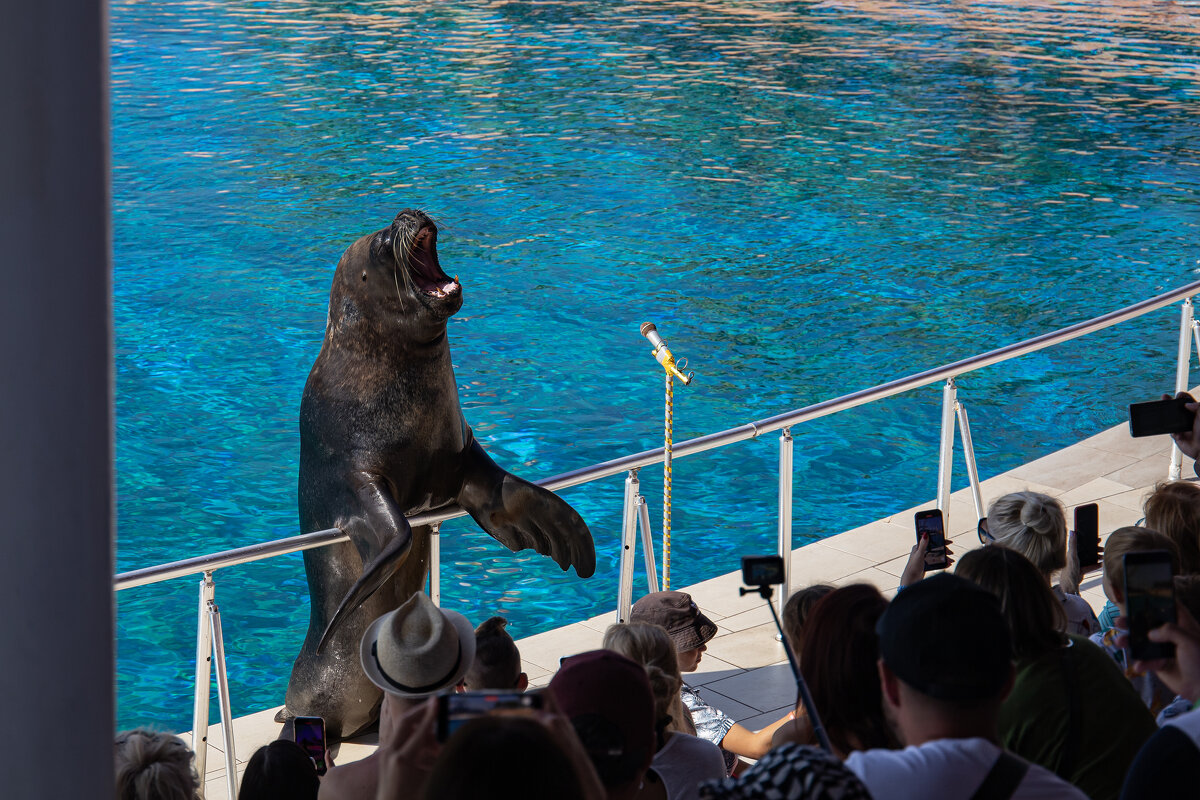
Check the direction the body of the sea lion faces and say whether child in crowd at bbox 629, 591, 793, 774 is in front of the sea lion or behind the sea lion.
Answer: in front

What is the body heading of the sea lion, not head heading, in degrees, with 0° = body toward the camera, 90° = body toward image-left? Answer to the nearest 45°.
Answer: approximately 315°

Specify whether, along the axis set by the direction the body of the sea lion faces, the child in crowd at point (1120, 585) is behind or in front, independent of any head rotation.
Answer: in front

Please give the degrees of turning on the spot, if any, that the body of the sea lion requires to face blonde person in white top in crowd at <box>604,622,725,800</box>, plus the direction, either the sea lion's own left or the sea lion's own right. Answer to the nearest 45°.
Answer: approximately 45° to the sea lion's own right

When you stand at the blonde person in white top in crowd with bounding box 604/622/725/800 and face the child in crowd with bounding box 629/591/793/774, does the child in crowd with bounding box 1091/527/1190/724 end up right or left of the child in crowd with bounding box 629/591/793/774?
right
